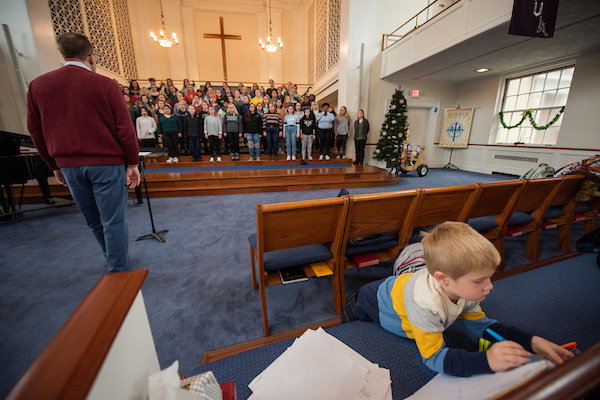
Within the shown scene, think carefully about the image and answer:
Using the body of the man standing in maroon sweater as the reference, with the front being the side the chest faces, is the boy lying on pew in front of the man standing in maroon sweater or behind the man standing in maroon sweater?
behind

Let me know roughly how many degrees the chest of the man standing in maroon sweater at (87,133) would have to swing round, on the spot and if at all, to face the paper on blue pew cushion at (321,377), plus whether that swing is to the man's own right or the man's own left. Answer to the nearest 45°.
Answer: approximately 180°

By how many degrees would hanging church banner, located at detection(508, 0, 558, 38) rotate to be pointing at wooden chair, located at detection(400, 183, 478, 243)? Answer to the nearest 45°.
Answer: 0° — it already faces it

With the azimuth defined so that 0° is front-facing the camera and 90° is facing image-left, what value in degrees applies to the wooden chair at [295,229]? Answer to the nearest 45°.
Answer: approximately 135°

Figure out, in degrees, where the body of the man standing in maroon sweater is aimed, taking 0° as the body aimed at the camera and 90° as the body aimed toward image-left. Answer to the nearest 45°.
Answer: approximately 180°

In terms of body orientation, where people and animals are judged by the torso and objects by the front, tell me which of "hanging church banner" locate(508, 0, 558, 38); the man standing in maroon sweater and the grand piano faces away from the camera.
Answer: the man standing in maroon sweater

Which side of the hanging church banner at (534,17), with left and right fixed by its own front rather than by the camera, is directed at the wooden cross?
right

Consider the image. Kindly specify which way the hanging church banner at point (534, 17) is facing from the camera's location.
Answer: facing the viewer

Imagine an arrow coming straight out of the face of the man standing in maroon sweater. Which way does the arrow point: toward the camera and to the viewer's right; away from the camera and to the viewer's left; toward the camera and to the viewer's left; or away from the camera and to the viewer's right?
away from the camera and to the viewer's right

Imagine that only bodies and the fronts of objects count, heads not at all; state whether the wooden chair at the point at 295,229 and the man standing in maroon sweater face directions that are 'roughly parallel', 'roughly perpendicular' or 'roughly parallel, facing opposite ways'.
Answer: roughly parallel
